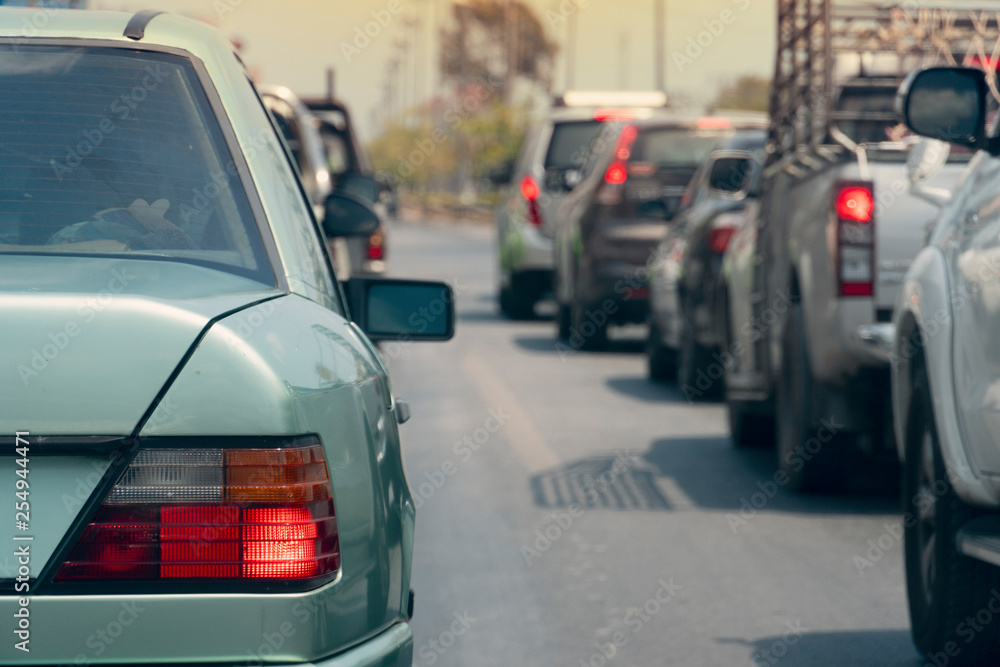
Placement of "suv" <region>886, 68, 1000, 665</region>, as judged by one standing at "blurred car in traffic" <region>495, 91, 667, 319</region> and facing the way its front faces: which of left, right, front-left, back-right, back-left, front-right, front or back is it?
back

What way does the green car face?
away from the camera

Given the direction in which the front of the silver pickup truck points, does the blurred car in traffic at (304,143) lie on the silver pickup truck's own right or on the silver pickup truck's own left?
on the silver pickup truck's own left

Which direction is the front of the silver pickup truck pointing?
away from the camera

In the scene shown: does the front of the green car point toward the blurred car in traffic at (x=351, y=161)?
yes

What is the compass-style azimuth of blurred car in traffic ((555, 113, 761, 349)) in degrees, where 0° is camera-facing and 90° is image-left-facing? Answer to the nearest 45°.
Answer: approximately 180°

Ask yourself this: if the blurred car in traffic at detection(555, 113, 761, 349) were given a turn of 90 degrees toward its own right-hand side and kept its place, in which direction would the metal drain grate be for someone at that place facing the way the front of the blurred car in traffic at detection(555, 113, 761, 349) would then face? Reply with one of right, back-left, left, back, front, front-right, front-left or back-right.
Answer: right

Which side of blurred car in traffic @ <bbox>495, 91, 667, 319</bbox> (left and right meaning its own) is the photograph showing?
back

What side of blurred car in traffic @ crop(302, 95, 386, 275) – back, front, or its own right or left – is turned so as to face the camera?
back

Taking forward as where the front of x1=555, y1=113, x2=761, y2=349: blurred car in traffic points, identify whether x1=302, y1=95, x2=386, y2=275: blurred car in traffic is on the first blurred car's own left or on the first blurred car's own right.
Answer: on the first blurred car's own left
